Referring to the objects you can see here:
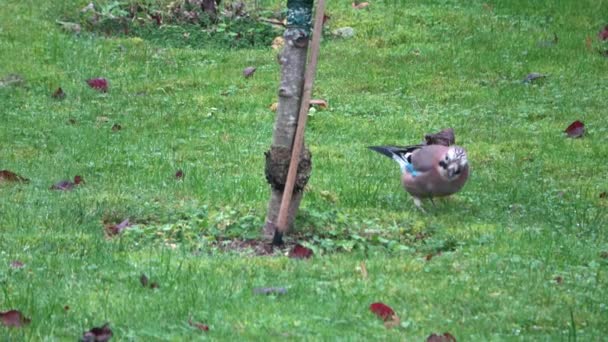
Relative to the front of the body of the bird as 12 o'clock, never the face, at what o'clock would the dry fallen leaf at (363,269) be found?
The dry fallen leaf is roughly at 2 o'clock from the bird.

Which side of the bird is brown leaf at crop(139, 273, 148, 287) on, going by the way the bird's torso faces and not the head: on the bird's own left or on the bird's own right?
on the bird's own right

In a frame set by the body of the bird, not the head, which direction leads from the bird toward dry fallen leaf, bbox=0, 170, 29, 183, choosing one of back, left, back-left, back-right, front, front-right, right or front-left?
back-right

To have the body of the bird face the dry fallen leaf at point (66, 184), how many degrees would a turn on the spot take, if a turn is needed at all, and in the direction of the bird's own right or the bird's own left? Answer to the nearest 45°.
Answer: approximately 135° to the bird's own right

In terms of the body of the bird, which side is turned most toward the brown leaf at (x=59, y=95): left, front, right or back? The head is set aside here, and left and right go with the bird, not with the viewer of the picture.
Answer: back

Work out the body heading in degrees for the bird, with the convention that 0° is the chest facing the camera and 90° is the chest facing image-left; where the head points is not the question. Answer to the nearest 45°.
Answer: approximately 315°

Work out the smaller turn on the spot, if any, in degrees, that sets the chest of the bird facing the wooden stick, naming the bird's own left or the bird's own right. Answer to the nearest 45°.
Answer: approximately 90° to the bird's own right

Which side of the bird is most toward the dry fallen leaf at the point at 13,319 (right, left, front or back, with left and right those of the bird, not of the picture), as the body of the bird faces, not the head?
right
